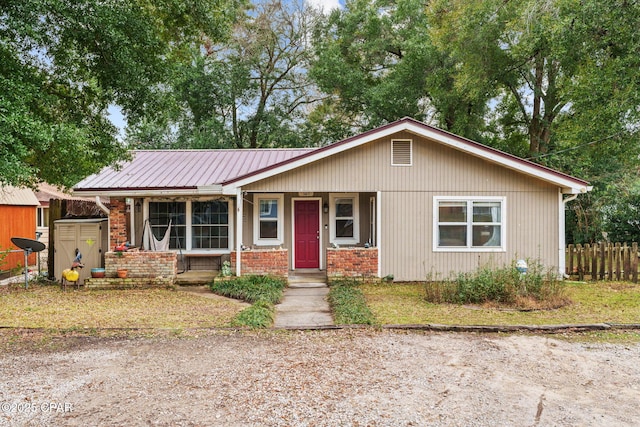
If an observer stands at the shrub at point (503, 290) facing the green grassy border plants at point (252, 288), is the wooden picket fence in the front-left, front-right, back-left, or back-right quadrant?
back-right

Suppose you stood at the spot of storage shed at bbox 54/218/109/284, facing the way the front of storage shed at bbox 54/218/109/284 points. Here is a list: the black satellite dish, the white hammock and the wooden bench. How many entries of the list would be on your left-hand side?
2

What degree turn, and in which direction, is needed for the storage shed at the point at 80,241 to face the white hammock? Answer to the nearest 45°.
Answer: approximately 90° to its left

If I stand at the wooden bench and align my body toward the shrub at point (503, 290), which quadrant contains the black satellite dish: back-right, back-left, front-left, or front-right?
back-right

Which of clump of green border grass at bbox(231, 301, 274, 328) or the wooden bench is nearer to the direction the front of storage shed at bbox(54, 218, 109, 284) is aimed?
the clump of green border grass

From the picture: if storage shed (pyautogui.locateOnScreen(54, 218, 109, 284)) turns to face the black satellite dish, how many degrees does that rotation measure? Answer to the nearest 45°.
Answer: approximately 90° to its right

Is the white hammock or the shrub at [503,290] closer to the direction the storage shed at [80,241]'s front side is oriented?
the shrub

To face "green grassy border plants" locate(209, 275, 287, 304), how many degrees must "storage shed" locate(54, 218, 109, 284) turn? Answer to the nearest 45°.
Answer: approximately 45° to its left

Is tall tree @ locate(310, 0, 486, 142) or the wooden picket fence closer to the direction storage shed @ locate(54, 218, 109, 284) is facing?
the wooden picket fence

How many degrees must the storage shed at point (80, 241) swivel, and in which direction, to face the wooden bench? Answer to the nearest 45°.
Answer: approximately 90° to its left

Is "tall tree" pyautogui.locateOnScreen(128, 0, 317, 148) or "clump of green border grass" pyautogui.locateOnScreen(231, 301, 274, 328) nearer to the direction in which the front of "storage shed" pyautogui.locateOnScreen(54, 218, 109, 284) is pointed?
the clump of green border grass

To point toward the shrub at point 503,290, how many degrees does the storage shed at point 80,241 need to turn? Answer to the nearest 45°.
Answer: approximately 45° to its left
